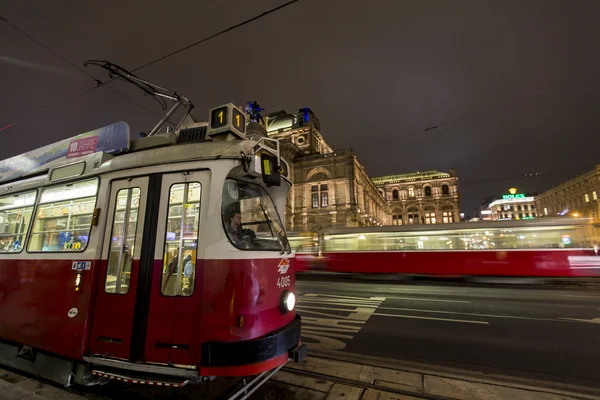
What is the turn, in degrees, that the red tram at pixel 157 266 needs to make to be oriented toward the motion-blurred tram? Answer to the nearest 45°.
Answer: approximately 45° to its left

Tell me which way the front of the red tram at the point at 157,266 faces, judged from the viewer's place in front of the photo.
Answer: facing the viewer and to the right of the viewer
